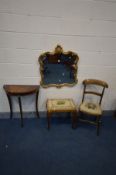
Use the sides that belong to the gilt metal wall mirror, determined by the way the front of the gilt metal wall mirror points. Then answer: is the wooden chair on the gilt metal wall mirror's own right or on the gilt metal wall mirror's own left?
on the gilt metal wall mirror's own left

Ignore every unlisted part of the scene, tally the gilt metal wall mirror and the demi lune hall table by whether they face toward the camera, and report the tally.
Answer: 2

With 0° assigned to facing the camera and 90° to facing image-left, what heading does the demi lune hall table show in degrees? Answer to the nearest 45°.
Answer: approximately 0°

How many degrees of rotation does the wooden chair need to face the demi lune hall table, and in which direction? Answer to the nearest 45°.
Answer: approximately 45° to its right

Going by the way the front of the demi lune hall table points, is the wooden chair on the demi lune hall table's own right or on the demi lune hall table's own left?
on the demi lune hall table's own left

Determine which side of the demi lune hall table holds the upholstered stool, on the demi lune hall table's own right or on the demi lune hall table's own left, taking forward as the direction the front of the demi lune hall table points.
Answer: on the demi lune hall table's own left

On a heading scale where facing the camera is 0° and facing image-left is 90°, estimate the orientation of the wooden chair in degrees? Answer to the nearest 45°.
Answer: approximately 45°

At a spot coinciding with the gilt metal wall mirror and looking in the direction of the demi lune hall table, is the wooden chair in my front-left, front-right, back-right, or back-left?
back-left
